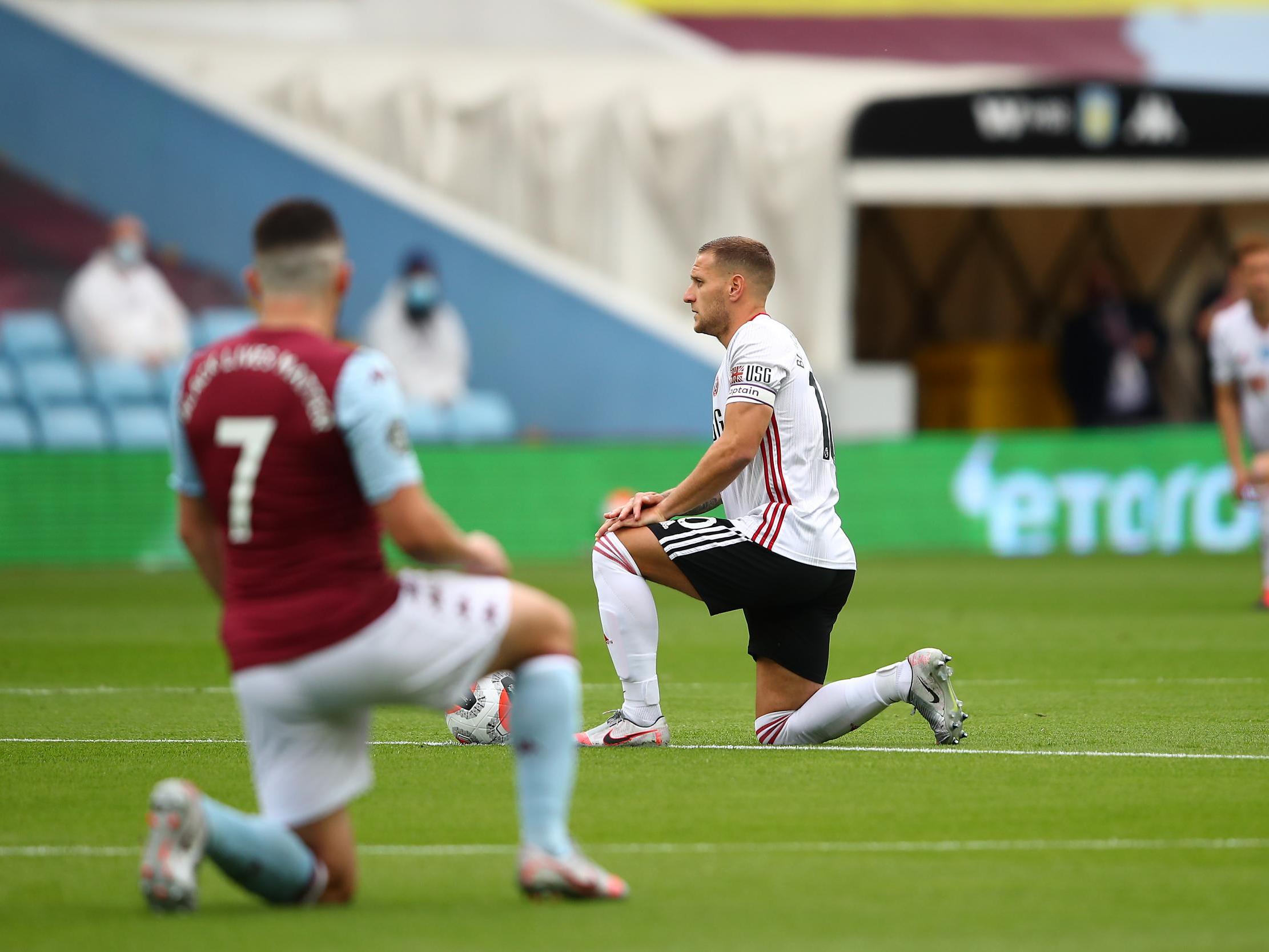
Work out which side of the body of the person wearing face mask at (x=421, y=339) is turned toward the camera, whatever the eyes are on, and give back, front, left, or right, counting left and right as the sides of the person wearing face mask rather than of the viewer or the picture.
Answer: front

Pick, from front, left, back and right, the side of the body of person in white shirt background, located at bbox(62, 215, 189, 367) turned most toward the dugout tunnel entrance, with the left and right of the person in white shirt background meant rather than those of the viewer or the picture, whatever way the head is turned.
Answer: left

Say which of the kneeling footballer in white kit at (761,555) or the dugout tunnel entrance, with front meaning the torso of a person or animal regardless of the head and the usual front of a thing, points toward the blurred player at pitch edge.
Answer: the dugout tunnel entrance

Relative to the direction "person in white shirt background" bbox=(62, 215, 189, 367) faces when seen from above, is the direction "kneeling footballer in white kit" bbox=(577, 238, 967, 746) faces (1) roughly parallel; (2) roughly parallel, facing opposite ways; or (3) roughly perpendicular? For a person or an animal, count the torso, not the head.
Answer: roughly perpendicular

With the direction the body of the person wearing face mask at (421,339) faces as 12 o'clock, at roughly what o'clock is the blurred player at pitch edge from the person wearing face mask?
The blurred player at pitch edge is roughly at 11 o'clock from the person wearing face mask.

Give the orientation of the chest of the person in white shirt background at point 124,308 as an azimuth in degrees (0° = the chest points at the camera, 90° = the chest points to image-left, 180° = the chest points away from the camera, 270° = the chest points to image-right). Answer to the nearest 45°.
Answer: approximately 0°

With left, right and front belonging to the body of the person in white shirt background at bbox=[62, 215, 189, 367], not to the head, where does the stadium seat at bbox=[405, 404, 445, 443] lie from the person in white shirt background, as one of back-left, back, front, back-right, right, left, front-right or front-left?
left

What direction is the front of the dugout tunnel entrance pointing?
toward the camera

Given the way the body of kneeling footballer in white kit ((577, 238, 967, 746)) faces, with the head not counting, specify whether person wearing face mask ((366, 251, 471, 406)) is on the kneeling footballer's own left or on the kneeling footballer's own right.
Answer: on the kneeling footballer's own right

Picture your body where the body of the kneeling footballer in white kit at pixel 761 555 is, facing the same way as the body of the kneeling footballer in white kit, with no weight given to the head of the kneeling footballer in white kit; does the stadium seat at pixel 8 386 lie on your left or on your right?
on your right

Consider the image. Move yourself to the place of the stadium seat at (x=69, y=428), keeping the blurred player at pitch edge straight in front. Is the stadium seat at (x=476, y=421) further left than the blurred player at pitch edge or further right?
left

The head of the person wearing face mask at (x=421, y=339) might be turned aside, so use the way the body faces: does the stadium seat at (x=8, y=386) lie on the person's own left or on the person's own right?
on the person's own right

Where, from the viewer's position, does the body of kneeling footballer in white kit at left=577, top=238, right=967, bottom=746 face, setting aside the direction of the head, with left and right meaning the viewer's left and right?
facing to the left of the viewer

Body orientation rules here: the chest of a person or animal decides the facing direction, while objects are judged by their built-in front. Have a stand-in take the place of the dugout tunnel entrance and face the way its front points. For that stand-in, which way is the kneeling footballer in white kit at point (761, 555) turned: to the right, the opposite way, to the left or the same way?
to the right

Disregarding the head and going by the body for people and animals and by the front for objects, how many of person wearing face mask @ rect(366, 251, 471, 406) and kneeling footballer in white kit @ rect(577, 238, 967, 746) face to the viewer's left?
1

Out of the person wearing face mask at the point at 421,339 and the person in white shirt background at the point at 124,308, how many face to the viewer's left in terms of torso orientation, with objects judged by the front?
0
